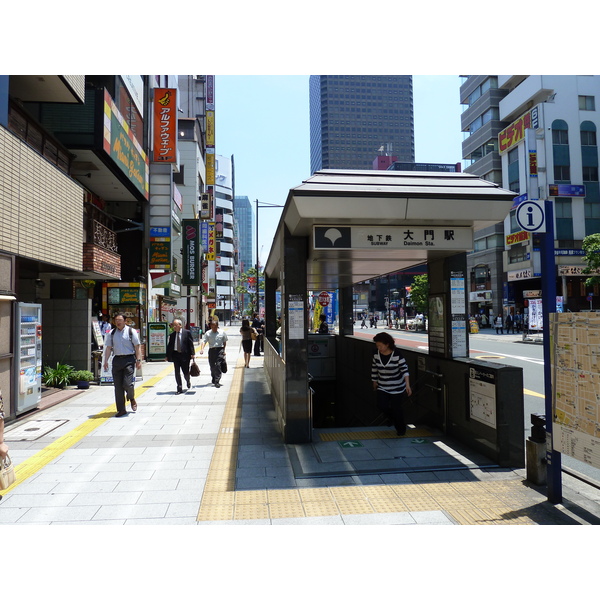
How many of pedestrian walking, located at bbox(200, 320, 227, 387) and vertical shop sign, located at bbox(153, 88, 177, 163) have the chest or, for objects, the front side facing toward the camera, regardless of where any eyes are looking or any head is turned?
2

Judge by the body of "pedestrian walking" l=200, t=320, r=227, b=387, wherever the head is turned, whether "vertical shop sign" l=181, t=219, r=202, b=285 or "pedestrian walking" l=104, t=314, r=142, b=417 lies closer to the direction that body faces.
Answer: the pedestrian walking

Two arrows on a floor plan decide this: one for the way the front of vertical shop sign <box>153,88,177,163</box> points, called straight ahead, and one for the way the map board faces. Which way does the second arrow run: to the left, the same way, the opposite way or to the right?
to the right

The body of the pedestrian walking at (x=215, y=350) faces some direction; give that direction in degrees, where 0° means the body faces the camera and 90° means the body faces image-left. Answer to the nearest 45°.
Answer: approximately 0°

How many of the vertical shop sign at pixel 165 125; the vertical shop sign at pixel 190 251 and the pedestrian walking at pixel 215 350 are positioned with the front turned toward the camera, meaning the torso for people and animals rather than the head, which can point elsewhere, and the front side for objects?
3

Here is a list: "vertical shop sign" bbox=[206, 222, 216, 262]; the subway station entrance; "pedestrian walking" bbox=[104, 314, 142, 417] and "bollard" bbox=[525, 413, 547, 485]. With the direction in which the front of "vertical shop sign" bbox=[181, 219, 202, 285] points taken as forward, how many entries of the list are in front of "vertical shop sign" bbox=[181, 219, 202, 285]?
3

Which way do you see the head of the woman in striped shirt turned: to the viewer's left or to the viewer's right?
to the viewer's left

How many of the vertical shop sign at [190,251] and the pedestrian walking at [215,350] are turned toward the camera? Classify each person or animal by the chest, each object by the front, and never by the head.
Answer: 2

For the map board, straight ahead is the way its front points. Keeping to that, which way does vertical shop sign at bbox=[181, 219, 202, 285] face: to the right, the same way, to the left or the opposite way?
to the left

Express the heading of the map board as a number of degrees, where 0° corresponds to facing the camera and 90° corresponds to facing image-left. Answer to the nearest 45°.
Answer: approximately 45°

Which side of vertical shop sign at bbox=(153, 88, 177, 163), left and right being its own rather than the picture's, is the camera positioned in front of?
front

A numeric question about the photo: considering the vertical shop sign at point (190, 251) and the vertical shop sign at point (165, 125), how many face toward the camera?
2
